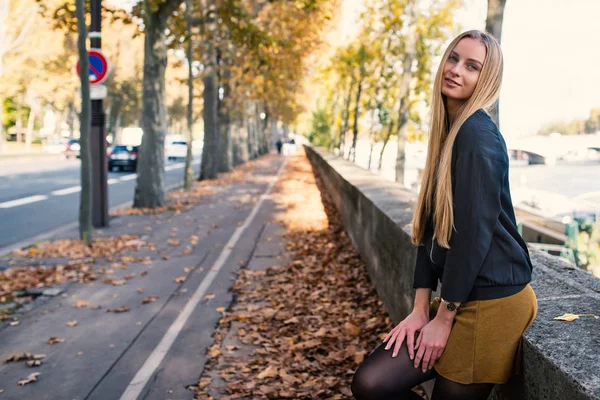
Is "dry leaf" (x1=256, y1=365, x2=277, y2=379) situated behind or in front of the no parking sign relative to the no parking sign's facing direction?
in front

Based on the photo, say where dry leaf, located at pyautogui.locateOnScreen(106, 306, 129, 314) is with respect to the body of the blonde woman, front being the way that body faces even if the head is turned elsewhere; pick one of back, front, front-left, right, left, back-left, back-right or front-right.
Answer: front-right

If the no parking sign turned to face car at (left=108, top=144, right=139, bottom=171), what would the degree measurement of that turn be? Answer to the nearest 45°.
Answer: approximately 180°

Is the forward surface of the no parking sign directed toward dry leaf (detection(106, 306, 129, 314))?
yes

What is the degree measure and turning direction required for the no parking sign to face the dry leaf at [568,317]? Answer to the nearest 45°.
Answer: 0° — it already faces it

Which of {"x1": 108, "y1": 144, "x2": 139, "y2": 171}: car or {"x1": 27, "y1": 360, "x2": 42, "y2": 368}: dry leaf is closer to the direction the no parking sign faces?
the dry leaf

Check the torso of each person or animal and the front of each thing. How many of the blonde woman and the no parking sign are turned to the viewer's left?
1

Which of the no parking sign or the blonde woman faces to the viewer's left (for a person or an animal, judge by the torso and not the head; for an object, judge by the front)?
the blonde woman
